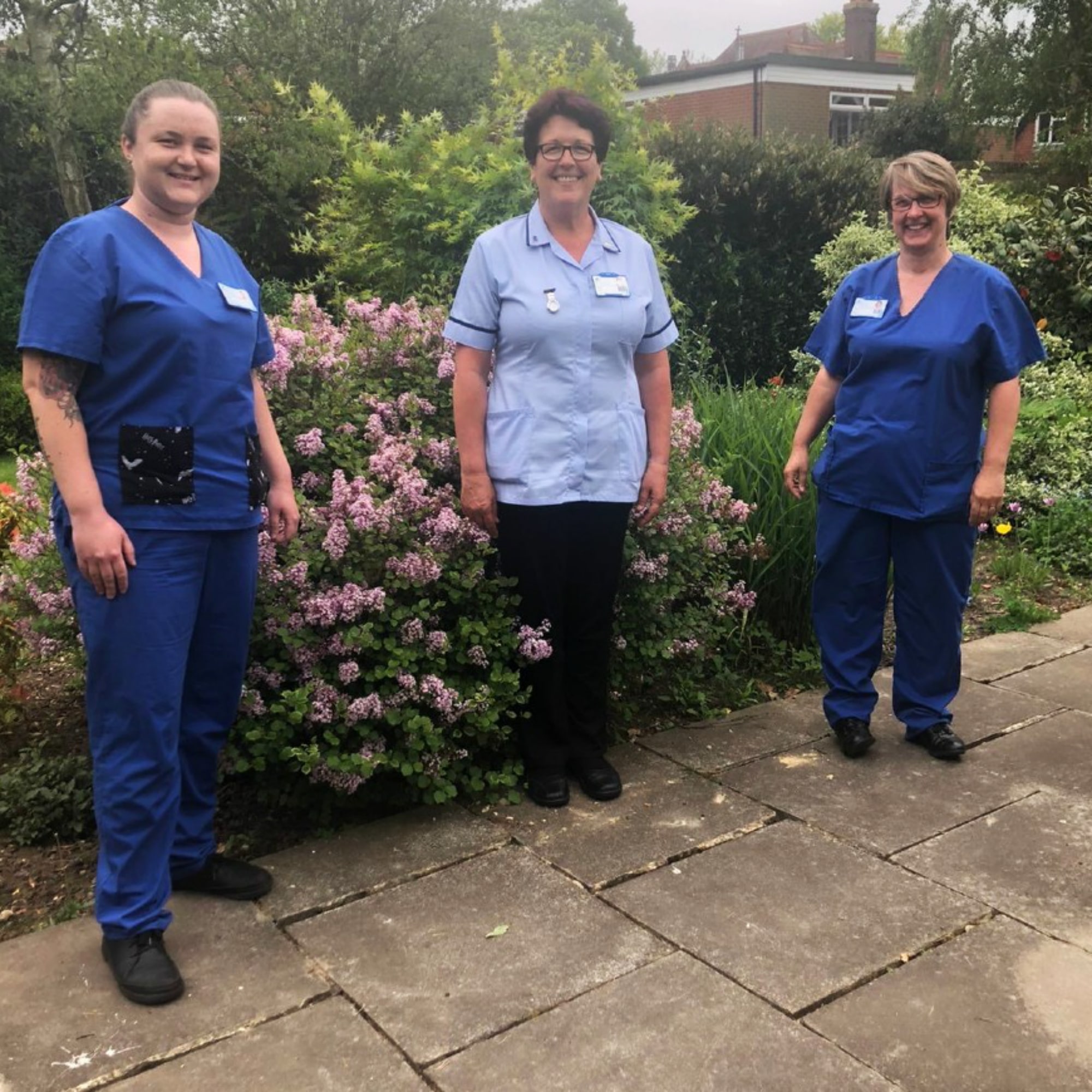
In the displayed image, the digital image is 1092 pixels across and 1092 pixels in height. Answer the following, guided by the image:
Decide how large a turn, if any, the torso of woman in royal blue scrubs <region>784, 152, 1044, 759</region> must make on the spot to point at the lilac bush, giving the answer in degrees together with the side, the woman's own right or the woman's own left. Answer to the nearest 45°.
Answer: approximately 45° to the woman's own right

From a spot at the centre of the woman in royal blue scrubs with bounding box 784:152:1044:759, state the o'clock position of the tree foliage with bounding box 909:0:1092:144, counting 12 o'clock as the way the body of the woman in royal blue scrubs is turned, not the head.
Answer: The tree foliage is roughly at 6 o'clock from the woman in royal blue scrubs.

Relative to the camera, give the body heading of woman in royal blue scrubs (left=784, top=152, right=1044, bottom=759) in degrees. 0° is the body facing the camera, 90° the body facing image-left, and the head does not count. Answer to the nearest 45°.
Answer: approximately 0°

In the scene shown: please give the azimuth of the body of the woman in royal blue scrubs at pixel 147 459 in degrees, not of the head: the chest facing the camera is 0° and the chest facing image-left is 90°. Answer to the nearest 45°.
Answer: approximately 315°

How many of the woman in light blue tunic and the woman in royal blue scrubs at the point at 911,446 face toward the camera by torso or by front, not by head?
2

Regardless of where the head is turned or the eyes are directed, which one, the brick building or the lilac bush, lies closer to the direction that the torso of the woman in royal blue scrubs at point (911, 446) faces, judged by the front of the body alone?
the lilac bush

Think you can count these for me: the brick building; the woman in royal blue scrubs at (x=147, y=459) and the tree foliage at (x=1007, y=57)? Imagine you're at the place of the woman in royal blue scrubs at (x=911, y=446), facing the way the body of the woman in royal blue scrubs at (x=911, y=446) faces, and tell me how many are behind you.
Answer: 2

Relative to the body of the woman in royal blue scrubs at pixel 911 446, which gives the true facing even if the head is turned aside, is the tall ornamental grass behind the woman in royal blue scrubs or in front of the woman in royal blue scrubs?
behind

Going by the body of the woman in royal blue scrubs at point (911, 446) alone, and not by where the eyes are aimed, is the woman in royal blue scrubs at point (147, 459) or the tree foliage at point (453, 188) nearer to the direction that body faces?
the woman in royal blue scrubs
